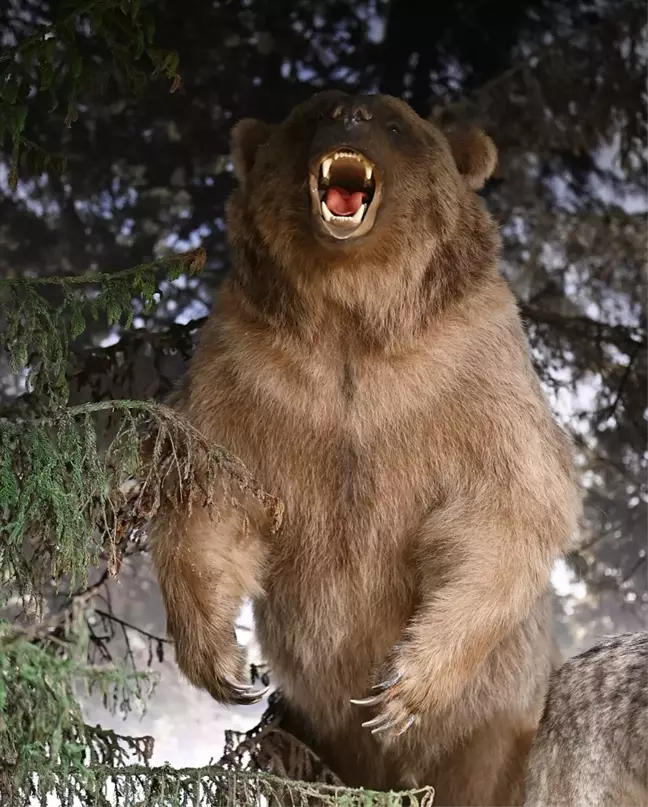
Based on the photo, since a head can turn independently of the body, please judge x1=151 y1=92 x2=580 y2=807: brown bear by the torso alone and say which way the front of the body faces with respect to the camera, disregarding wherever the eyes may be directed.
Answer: toward the camera
